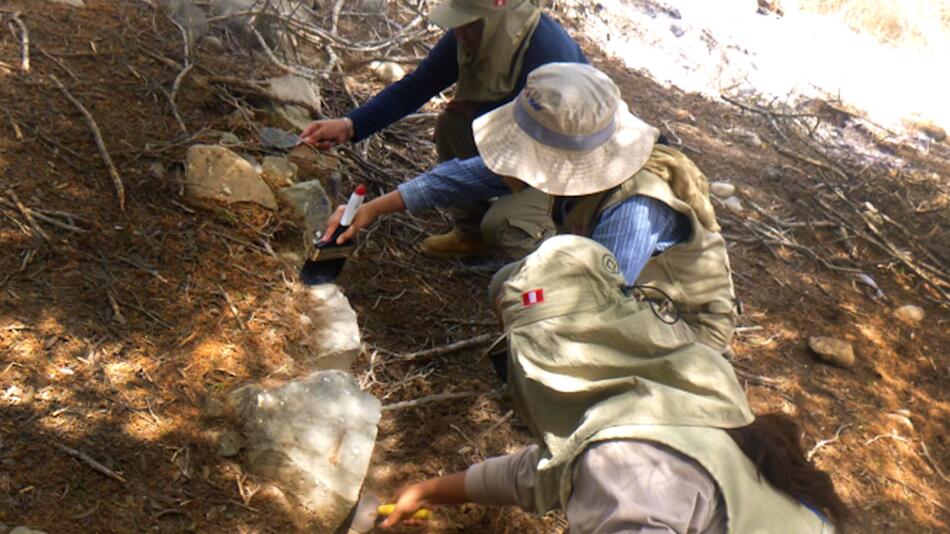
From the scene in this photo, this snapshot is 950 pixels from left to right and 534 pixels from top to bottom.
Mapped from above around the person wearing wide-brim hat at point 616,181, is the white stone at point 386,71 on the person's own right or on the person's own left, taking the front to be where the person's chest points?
on the person's own right

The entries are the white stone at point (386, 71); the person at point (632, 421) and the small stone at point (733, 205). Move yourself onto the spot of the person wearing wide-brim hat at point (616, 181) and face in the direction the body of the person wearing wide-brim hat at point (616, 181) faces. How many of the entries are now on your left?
1

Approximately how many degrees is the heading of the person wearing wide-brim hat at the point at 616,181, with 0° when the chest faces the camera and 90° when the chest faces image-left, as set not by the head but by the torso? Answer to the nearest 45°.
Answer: approximately 90°

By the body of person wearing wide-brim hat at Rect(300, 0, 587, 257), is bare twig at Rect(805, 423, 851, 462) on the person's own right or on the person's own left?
on the person's own left

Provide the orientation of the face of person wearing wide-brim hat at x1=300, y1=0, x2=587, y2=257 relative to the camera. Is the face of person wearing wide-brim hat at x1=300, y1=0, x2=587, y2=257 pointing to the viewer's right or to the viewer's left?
to the viewer's left

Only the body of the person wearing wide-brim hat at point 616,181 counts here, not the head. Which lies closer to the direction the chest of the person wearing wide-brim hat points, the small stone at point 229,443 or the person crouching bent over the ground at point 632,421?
the small stone

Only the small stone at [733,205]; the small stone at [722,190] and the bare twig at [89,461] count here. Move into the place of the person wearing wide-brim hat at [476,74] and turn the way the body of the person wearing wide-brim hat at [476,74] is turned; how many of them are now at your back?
2

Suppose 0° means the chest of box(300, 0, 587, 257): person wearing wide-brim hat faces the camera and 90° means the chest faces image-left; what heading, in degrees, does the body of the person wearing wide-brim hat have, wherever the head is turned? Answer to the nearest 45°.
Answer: approximately 45°

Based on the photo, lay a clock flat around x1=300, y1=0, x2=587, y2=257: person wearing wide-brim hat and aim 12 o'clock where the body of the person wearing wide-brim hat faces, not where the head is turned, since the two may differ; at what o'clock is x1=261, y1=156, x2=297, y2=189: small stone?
The small stone is roughly at 1 o'clock from the person wearing wide-brim hat.

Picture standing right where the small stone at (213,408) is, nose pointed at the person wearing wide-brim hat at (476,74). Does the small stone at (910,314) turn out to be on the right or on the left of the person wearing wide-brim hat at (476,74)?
right

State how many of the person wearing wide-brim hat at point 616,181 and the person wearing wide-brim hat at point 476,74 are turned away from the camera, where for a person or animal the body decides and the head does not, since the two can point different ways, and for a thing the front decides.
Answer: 0

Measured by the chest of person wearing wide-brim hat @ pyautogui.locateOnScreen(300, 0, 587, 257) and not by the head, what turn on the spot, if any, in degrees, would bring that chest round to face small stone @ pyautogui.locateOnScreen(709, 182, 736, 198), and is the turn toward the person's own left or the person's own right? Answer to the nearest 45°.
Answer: approximately 180°

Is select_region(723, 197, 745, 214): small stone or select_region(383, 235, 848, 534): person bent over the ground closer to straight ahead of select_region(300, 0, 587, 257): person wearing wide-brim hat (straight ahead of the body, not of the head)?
the person bent over the ground
